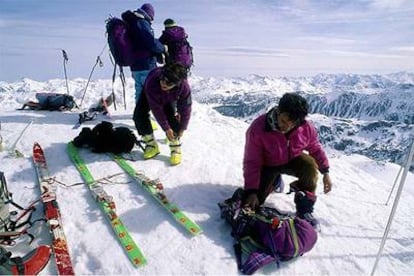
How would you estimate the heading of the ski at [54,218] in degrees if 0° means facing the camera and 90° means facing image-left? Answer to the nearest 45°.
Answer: approximately 180°

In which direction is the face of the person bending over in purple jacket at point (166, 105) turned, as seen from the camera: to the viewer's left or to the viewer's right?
to the viewer's left

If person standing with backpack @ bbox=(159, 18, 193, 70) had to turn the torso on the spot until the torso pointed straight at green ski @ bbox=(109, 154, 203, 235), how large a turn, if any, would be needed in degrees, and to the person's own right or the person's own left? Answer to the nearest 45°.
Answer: approximately 135° to the person's own left

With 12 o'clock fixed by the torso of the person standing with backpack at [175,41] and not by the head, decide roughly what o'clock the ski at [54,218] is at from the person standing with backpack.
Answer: The ski is roughly at 8 o'clock from the person standing with backpack.

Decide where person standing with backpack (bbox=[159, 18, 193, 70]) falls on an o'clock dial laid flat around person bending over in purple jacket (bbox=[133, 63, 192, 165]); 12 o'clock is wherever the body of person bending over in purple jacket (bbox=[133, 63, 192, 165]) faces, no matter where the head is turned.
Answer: person standing with backpack (bbox=[159, 18, 193, 70]) is roughly at 6 o'clock from person bending over in purple jacket (bbox=[133, 63, 192, 165]).

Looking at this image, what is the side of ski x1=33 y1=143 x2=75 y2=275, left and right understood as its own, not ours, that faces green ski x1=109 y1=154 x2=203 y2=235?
right

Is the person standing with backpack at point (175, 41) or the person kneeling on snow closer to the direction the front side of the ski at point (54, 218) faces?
the person standing with backpack

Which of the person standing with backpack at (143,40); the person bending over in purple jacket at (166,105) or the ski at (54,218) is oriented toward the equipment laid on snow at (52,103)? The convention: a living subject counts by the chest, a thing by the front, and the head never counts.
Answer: the ski

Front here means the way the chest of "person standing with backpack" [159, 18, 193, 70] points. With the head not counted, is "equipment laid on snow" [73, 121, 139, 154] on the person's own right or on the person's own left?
on the person's own left

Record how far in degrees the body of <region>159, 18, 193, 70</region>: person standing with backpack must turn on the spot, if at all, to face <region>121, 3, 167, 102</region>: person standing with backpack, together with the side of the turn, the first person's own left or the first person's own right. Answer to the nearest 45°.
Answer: approximately 90° to the first person's own left

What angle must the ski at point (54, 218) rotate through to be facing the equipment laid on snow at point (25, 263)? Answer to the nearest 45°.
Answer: approximately 180°

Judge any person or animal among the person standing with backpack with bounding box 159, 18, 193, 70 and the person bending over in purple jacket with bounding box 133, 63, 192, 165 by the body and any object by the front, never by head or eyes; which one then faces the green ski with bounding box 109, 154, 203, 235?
the person bending over in purple jacket with bounding box 133, 63, 192, 165
